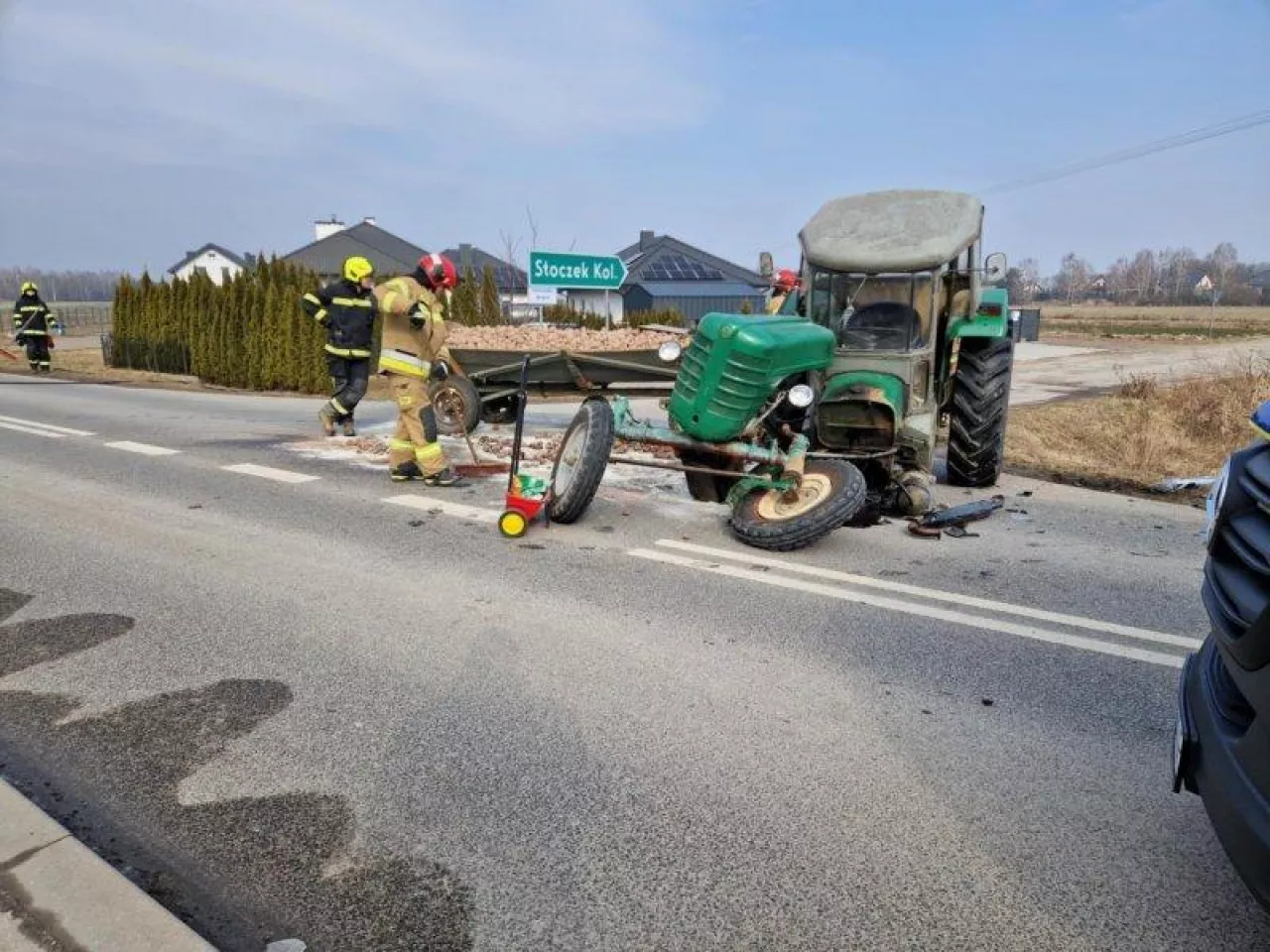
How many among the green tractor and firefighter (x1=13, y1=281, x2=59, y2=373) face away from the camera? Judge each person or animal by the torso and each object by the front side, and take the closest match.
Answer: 0

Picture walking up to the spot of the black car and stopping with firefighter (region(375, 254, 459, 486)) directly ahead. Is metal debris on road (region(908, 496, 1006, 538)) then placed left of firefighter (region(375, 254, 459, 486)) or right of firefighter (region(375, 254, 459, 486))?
right

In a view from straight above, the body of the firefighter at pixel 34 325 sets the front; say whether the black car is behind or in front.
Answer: in front

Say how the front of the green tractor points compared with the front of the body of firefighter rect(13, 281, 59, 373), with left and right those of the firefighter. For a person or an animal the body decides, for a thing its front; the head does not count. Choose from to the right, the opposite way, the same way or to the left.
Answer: to the right

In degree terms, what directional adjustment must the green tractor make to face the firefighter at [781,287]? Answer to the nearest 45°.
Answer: approximately 135° to its right

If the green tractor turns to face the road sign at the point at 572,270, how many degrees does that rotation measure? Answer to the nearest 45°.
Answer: approximately 90° to its right

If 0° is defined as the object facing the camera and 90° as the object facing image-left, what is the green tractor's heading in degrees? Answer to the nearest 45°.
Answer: approximately 45°

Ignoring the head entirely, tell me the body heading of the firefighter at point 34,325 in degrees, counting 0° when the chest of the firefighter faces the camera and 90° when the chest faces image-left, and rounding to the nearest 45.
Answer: approximately 0°

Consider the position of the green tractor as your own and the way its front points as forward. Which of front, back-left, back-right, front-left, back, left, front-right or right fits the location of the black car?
front-left

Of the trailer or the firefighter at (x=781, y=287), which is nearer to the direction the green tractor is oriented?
the trailer

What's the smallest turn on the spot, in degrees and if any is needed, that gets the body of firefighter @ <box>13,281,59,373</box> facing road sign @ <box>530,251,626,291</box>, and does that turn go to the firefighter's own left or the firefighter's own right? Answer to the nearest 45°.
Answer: approximately 45° to the firefighter's own left

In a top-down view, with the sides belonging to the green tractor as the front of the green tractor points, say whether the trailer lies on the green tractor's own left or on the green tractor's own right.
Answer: on the green tractor's own right

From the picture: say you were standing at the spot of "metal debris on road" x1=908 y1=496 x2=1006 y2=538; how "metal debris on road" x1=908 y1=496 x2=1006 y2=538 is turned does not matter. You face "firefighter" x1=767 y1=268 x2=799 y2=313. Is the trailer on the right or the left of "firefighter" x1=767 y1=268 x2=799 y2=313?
left
